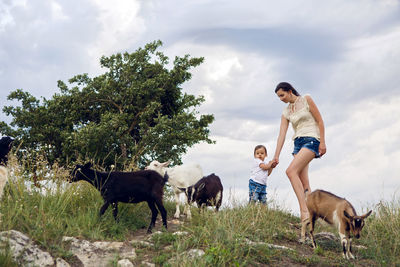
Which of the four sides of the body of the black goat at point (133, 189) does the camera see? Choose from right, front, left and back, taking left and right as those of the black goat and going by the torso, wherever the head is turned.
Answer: left

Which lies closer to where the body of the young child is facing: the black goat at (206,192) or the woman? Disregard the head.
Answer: the woman

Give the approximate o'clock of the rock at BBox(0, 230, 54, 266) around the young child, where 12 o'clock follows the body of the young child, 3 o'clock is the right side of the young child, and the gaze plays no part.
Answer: The rock is roughly at 3 o'clock from the young child.

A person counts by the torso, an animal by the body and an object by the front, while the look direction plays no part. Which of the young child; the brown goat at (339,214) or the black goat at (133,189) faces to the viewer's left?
the black goat

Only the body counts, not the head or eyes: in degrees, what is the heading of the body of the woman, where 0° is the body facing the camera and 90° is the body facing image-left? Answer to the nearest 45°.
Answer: approximately 45°

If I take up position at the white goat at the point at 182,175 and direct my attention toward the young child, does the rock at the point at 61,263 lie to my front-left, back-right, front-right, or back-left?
back-right

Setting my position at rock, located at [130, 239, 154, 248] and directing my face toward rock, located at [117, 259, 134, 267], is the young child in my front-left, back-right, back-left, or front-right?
back-left

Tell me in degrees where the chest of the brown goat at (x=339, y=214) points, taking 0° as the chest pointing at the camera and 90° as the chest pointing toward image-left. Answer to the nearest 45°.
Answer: approximately 315°

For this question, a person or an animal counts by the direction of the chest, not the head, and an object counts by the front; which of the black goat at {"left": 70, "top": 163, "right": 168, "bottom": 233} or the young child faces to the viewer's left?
the black goat
